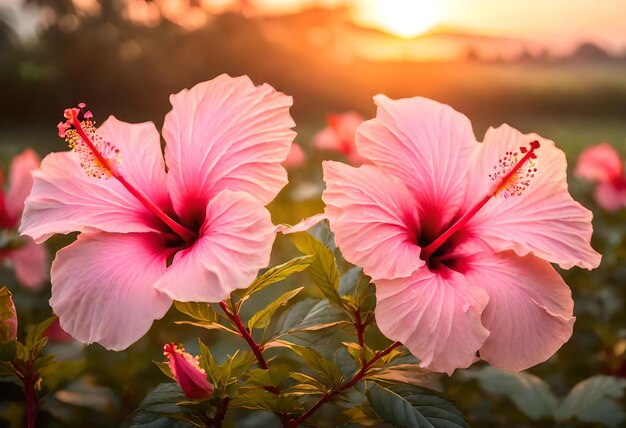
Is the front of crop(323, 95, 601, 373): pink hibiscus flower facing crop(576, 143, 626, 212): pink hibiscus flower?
no

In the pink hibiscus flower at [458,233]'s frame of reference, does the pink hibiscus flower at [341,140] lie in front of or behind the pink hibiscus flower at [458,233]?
behind

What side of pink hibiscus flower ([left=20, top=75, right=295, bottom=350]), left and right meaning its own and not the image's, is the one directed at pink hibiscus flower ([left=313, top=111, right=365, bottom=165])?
back

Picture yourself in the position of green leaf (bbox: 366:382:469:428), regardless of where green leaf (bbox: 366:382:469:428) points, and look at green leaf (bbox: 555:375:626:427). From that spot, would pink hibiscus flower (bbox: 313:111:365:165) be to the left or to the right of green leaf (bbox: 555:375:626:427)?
left

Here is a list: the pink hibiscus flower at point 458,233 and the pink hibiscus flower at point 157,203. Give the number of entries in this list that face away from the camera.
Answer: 0

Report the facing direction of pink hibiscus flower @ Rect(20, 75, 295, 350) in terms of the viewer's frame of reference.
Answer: facing the viewer and to the left of the viewer

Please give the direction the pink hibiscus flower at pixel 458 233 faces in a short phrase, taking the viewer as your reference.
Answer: facing the viewer and to the right of the viewer

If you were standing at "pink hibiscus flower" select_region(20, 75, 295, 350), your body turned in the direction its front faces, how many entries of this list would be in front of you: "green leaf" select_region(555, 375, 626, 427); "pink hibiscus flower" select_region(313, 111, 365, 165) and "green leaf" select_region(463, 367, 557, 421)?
0

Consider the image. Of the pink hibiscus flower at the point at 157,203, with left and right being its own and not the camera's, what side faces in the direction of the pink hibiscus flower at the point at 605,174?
back
